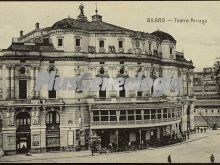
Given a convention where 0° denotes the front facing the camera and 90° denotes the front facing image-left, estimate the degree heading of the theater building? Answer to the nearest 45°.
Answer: approximately 315°
